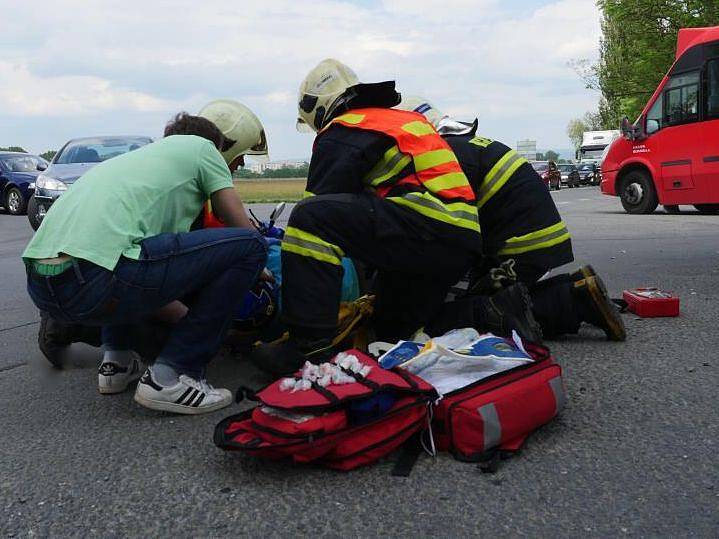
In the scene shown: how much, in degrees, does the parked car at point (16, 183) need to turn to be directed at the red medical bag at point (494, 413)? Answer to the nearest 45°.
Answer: approximately 45° to its right

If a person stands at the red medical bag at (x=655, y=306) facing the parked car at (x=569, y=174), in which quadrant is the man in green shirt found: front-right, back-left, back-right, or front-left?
back-left

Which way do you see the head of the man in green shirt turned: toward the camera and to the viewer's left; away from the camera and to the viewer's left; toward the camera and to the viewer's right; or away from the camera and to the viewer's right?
away from the camera and to the viewer's right

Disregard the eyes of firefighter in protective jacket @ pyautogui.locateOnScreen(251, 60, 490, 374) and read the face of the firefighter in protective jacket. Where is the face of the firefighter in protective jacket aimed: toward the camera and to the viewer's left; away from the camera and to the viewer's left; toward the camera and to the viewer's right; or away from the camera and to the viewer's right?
away from the camera and to the viewer's left

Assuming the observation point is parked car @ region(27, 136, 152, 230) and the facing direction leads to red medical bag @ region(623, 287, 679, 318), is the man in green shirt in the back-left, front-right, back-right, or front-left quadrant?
front-right

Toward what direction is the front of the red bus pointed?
to the viewer's left

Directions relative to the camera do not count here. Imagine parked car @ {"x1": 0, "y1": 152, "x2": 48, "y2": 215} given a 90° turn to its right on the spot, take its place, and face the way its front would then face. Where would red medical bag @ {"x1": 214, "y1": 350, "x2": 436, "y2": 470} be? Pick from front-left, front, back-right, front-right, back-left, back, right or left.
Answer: front-left

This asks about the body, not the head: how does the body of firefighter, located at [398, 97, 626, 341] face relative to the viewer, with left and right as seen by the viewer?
facing to the left of the viewer

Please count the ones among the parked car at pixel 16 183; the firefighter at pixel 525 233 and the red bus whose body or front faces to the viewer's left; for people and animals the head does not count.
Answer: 2

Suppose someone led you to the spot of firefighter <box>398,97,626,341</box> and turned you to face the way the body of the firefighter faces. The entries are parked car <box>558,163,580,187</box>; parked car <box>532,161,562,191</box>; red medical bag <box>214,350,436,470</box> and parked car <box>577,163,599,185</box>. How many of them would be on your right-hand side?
3
